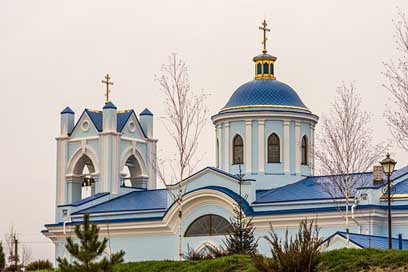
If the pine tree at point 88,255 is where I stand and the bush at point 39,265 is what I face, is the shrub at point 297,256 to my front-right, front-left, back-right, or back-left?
back-right

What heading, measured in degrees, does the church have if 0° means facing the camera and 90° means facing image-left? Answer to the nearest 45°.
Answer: approximately 45°

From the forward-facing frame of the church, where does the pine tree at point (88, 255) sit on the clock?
The pine tree is roughly at 11 o'clock from the church.
